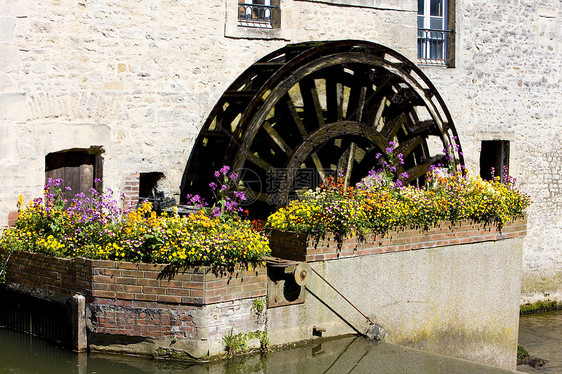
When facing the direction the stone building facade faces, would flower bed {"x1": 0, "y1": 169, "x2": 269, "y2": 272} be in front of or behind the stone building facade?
in front

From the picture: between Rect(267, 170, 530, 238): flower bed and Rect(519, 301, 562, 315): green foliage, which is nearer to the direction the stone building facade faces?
the flower bed

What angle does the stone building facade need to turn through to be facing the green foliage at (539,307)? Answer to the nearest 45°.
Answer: approximately 135° to its left

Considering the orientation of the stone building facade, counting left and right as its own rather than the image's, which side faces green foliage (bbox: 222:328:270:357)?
front

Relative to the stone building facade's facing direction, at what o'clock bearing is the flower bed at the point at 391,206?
The flower bed is roughly at 10 o'clock from the stone building facade.

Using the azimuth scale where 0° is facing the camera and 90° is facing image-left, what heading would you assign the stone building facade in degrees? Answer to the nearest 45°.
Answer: approximately 0°

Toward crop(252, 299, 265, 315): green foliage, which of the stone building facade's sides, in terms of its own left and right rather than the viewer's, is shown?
front
